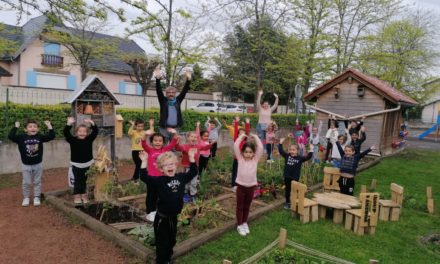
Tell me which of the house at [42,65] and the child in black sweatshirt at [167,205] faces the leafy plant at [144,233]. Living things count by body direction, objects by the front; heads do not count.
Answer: the house

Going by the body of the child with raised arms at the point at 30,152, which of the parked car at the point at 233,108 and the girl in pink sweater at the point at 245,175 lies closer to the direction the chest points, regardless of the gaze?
the girl in pink sweater

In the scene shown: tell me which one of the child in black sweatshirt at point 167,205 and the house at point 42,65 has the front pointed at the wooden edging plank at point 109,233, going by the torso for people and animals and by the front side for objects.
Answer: the house

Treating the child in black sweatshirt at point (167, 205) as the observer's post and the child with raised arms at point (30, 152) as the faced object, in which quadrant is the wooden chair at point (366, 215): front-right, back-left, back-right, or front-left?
back-right

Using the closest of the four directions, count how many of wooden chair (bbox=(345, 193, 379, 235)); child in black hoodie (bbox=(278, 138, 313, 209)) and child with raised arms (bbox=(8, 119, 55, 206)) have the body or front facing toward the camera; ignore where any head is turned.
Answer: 2

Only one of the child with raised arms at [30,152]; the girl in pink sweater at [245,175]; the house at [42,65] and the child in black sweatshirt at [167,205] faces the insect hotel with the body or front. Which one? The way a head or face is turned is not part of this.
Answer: the house

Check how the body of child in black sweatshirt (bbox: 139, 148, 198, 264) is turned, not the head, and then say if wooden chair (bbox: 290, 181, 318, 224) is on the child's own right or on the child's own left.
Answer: on the child's own left
